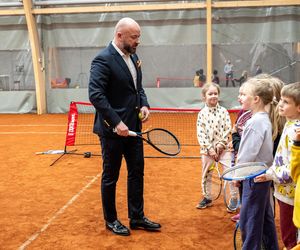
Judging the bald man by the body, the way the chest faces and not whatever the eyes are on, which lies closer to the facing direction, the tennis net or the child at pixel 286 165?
the child

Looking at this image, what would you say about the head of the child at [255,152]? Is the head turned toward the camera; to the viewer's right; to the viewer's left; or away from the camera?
to the viewer's left

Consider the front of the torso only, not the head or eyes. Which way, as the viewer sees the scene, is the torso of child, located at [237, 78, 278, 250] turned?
to the viewer's left

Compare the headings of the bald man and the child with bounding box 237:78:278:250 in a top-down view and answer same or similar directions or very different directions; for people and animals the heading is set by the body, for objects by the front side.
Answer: very different directions

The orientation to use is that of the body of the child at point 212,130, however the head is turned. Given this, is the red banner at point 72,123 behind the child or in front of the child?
behind

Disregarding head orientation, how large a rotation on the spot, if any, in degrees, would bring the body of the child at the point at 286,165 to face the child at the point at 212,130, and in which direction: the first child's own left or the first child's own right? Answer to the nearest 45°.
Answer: approximately 45° to the first child's own right

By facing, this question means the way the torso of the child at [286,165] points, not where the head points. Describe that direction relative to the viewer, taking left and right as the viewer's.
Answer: facing to the left of the viewer

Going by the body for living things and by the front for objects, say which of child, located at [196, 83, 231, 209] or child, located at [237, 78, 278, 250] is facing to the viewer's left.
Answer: child, located at [237, 78, 278, 250]

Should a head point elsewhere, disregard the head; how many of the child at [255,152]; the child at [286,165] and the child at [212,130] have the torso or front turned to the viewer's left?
2
